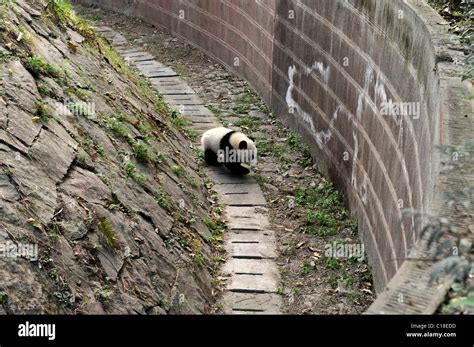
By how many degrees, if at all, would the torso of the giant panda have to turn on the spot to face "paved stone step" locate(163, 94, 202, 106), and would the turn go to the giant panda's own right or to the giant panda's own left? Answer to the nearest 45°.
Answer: approximately 135° to the giant panda's own left

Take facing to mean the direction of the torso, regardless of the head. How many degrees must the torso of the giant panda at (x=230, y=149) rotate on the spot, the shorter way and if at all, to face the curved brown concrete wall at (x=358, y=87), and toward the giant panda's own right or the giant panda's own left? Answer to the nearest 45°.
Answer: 0° — it already faces it

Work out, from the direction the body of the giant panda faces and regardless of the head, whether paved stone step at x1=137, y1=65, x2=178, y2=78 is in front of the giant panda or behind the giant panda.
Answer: behind

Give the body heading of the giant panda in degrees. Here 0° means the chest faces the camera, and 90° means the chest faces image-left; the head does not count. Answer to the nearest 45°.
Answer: approximately 315°

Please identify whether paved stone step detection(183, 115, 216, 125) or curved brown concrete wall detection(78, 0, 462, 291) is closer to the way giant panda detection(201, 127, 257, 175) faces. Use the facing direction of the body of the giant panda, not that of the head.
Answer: the curved brown concrete wall

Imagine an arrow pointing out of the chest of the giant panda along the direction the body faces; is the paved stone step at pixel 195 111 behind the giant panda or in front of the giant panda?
behind

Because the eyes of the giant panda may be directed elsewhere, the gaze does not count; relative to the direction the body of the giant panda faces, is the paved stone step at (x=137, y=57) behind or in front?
behind

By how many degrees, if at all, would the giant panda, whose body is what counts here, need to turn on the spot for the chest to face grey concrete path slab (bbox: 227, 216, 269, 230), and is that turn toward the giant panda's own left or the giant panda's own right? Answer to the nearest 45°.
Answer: approximately 45° to the giant panda's own right
